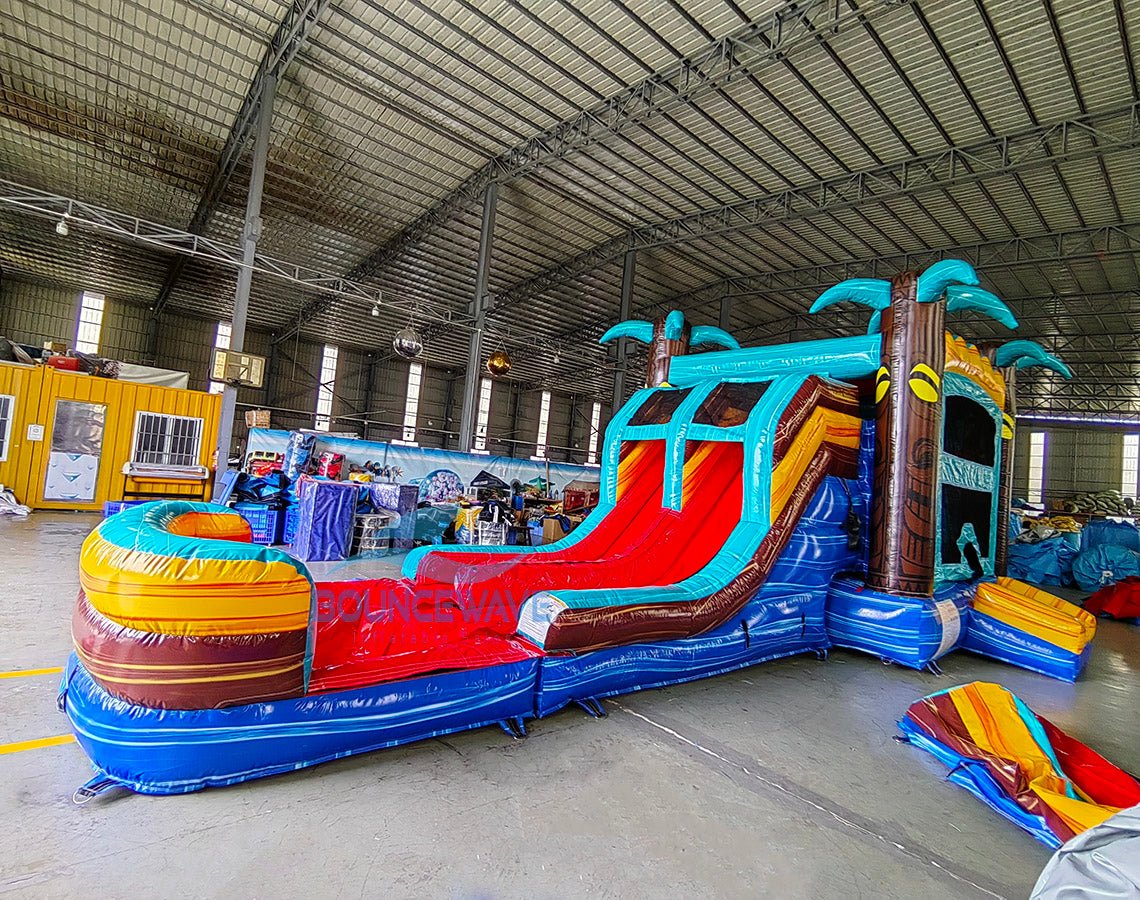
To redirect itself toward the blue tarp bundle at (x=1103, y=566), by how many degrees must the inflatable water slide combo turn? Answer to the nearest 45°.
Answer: approximately 180°

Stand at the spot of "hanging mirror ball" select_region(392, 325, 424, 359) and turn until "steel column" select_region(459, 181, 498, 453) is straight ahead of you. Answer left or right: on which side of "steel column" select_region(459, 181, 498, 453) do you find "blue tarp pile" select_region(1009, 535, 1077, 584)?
right

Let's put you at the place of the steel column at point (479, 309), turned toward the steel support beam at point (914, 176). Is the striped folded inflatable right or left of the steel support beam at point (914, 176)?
right

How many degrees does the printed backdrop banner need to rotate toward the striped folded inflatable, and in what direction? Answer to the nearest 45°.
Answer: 0° — it already faces it

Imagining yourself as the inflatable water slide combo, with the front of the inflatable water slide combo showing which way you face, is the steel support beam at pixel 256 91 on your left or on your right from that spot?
on your right

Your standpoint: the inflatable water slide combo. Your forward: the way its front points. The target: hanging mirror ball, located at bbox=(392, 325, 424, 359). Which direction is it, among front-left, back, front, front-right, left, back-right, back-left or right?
right

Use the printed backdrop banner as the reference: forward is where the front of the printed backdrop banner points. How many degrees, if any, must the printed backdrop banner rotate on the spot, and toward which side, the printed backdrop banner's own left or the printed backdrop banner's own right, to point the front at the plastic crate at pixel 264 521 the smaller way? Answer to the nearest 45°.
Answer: approximately 45° to the printed backdrop banner's own right

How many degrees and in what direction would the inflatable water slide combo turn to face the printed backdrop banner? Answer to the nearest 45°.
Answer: approximately 90° to its right

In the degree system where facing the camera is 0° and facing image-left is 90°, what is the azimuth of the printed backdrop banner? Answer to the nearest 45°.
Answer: approximately 0°

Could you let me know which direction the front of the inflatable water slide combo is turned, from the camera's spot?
facing the viewer and to the left of the viewer

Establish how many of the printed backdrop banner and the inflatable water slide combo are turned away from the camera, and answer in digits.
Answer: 0
